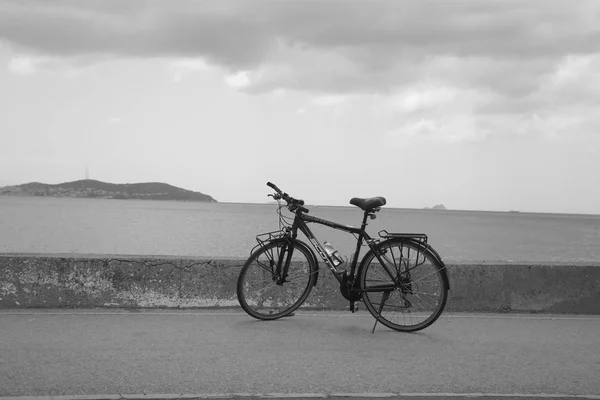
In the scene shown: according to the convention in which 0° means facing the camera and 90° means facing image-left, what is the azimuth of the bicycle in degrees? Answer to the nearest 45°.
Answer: approximately 90°
